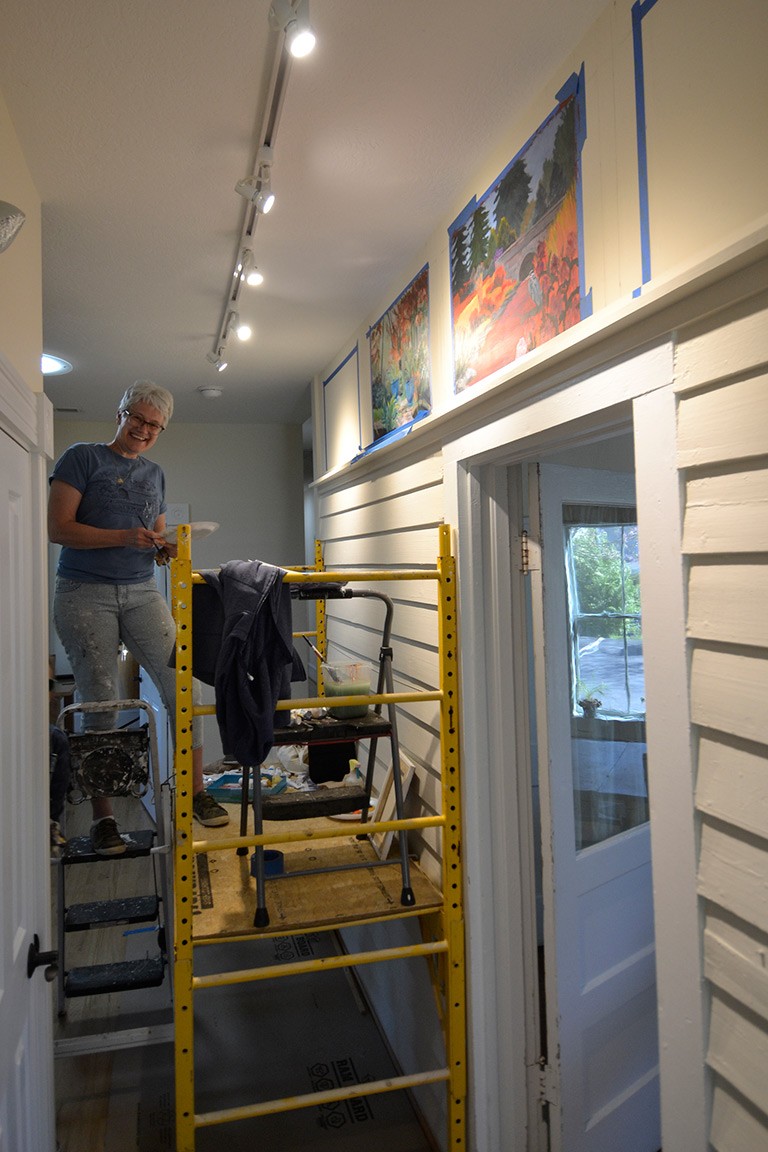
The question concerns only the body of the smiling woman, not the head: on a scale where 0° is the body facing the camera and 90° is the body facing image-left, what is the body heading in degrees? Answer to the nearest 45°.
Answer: approximately 315°

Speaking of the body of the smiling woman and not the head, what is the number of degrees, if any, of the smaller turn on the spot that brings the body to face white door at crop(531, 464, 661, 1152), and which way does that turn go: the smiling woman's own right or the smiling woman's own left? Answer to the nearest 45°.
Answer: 0° — they already face it

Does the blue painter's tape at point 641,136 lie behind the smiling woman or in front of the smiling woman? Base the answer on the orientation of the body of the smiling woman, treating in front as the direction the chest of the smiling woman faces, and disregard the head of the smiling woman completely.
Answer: in front

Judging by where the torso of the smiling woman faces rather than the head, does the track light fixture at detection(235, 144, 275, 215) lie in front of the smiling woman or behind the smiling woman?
in front

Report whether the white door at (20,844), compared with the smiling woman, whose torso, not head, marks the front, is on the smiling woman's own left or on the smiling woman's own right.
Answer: on the smiling woman's own right

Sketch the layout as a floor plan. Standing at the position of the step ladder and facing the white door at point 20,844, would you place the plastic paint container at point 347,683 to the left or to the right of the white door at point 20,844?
left
